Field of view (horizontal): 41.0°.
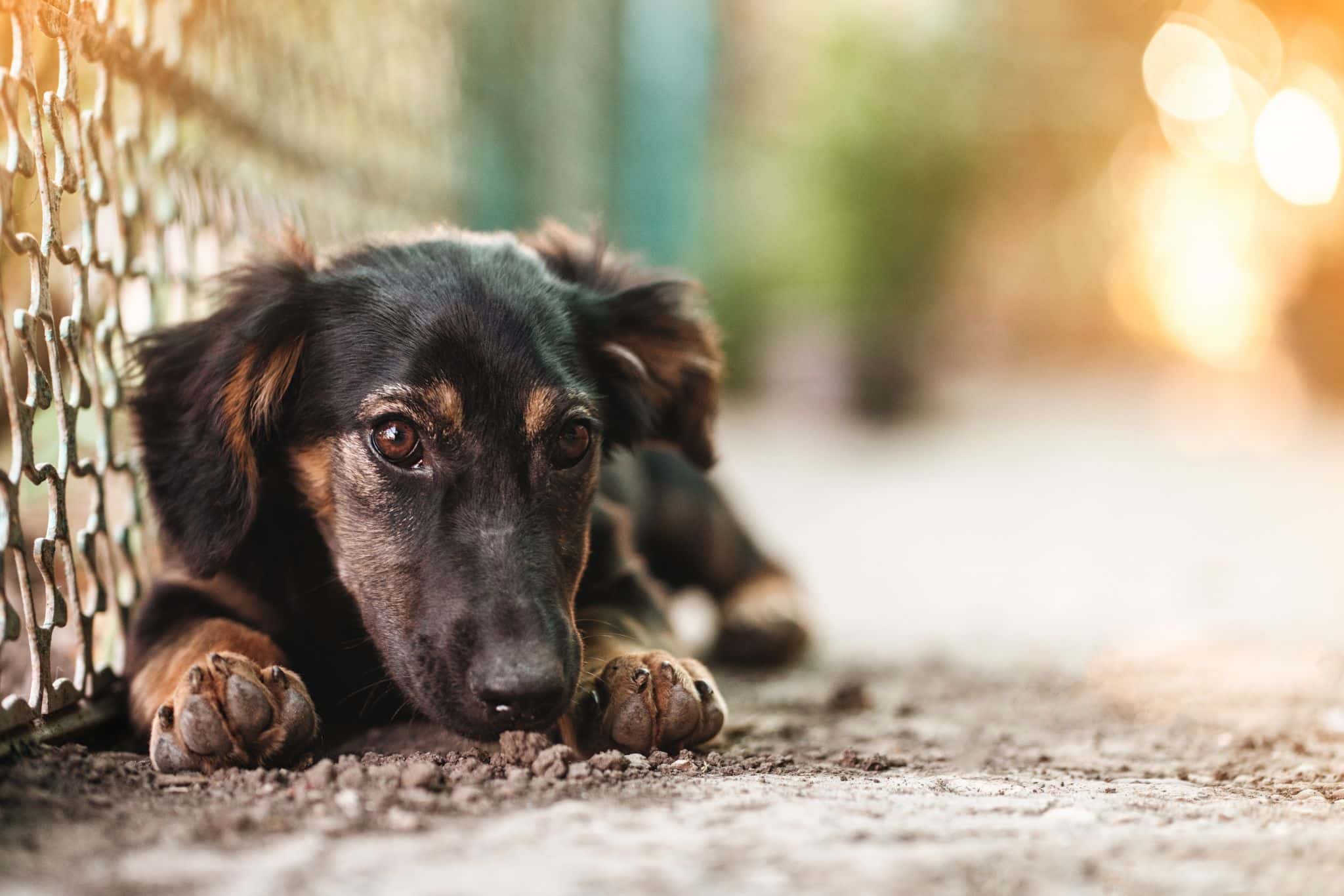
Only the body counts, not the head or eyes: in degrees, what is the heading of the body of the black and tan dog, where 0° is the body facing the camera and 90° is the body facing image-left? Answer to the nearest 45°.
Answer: approximately 0°

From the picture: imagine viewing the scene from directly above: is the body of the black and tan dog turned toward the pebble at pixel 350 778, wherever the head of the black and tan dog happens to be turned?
yes

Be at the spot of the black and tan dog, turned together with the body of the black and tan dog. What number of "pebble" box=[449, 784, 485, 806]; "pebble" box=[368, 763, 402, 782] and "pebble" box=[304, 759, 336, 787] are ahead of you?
3

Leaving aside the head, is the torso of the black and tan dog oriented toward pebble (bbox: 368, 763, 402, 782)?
yes

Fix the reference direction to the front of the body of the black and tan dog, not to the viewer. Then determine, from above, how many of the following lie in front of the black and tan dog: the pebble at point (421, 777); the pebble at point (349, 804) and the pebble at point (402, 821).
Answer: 3

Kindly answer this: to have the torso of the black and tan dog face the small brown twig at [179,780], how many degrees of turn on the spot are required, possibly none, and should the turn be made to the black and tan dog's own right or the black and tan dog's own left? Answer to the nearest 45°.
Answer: approximately 45° to the black and tan dog's own right

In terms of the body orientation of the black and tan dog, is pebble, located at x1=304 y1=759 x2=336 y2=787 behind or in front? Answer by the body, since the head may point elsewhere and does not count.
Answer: in front

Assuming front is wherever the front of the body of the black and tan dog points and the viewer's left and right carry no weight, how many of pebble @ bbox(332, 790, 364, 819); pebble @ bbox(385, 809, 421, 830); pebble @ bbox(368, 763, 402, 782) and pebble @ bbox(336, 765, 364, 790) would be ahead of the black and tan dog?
4

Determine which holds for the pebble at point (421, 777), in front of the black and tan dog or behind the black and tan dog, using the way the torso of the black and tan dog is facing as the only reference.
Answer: in front

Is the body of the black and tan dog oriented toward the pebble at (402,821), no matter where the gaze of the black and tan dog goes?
yes

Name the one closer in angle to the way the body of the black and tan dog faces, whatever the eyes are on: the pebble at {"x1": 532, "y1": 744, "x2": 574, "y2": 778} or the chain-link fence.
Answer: the pebble

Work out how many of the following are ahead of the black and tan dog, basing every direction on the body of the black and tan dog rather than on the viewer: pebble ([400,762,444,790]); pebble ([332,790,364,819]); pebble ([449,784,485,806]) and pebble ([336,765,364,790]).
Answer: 4

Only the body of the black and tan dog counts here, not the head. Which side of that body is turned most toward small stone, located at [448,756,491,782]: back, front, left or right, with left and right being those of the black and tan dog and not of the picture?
front
